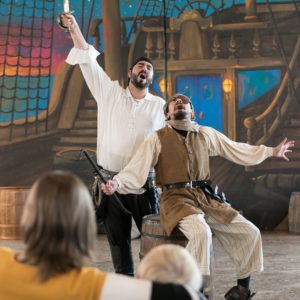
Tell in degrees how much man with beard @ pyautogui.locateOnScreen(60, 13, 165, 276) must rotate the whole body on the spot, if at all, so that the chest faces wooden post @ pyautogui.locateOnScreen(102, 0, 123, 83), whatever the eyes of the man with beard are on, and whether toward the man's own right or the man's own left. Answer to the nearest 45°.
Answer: approximately 180°

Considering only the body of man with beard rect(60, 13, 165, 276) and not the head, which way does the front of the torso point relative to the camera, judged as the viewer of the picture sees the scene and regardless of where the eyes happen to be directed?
toward the camera

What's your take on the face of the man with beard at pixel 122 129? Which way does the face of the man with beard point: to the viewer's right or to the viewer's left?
to the viewer's right

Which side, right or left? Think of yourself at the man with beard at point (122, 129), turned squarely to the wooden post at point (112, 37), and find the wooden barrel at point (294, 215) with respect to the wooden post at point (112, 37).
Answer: right

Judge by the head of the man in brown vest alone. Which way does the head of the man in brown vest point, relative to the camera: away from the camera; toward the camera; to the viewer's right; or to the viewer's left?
toward the camera

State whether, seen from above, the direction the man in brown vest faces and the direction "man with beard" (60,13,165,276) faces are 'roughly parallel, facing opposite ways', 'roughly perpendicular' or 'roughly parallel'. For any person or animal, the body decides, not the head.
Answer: roughly parallel

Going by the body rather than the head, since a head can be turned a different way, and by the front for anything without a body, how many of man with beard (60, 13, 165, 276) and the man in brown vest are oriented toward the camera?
2

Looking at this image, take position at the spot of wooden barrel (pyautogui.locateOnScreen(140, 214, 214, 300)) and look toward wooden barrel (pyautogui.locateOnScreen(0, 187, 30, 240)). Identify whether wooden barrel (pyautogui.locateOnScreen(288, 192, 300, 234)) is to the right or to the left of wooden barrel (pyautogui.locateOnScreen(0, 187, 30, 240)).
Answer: right

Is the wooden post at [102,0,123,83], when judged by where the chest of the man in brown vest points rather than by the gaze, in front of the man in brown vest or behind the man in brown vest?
behind
